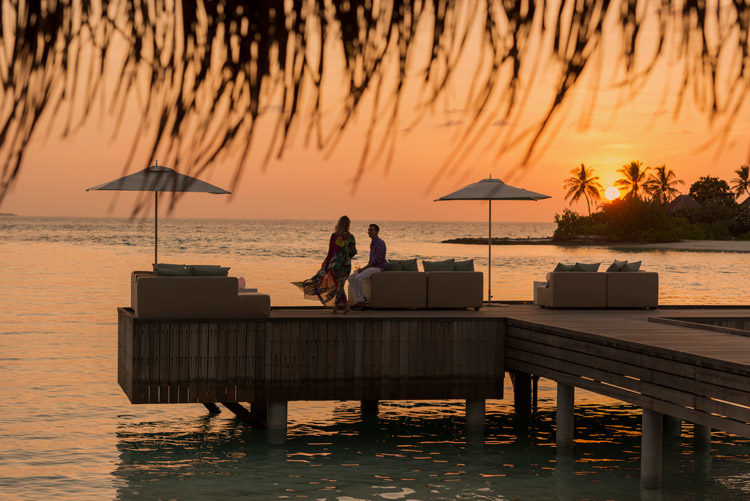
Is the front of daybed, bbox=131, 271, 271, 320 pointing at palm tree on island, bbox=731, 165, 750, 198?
no
